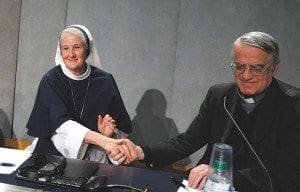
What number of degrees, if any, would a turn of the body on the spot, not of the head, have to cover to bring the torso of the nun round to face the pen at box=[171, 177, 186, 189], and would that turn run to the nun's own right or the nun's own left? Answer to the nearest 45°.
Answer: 0° — they already face it

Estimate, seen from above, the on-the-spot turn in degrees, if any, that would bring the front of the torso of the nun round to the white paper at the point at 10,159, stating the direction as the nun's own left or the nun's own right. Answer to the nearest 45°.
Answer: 0° — they already face it

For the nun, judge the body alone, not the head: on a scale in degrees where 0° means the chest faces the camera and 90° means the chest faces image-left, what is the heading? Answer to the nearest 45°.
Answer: approximately 0°
